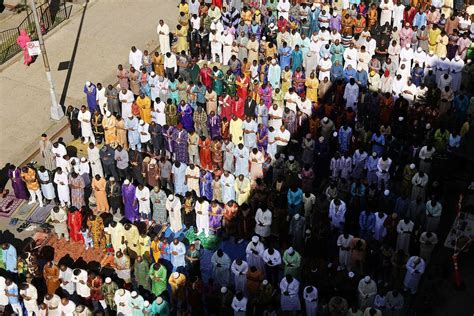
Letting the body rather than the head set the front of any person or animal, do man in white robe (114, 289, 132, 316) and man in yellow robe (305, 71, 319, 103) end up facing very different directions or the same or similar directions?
same or similar directions

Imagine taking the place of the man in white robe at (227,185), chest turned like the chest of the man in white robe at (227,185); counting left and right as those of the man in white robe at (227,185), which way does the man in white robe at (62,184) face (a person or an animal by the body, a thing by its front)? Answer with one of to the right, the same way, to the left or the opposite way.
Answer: the same way

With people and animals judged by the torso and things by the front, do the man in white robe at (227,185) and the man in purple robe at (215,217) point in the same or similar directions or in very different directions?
same or similar directions

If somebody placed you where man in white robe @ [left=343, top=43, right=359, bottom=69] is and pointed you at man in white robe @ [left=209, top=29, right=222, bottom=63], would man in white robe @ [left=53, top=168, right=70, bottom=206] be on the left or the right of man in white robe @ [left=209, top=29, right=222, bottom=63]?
left

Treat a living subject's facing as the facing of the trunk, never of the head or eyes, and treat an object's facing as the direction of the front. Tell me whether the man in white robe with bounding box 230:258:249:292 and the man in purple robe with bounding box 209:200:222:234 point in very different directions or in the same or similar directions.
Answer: same or similar directions

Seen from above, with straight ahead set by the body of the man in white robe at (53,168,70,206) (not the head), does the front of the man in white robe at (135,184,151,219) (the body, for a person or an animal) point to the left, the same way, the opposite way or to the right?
the same way
